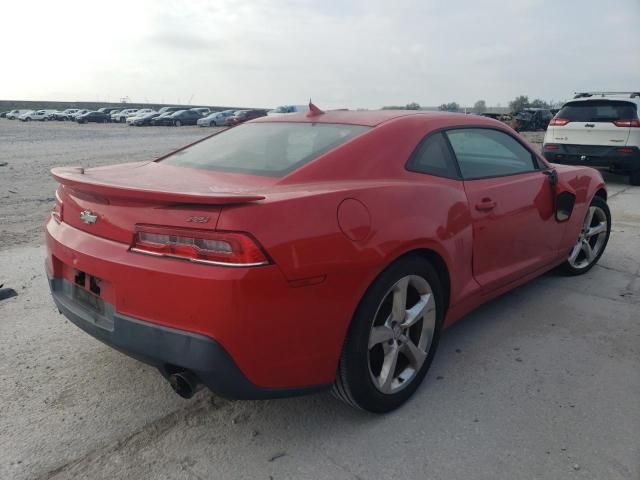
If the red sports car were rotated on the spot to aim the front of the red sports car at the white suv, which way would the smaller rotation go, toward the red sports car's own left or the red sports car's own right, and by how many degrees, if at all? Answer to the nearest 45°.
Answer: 0° — it already faces it

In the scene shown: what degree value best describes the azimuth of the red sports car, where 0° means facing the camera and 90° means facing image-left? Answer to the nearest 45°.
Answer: approximately 225°
